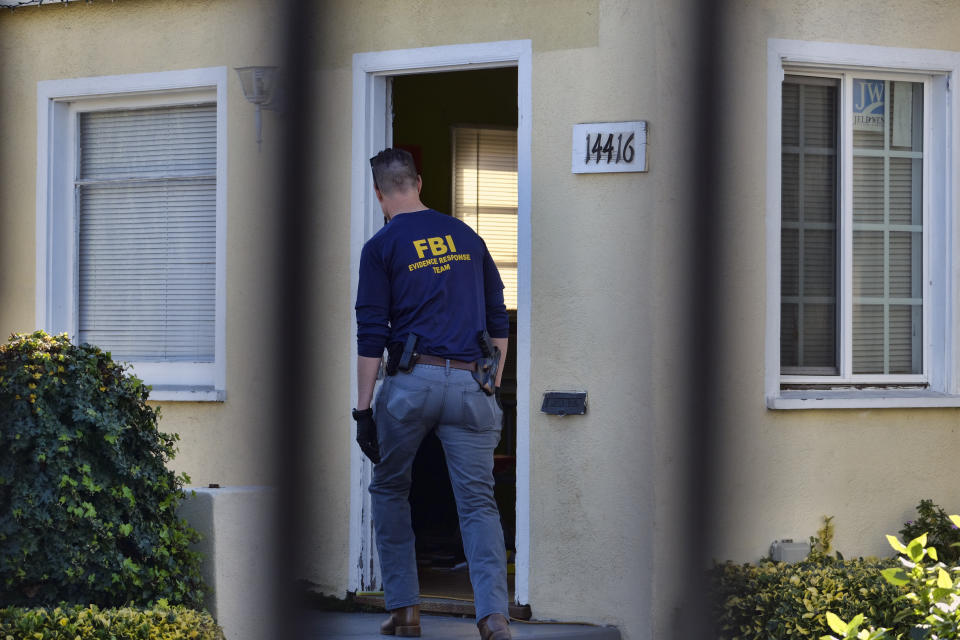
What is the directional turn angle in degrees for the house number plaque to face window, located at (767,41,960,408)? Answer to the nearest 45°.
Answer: approximately 135° to its left

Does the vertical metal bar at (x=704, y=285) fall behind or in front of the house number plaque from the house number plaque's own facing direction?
in front

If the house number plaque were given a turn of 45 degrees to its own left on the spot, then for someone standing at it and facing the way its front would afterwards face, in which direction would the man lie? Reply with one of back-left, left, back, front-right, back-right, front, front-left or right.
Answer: right

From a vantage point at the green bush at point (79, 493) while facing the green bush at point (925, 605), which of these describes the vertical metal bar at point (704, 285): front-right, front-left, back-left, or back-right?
front-right

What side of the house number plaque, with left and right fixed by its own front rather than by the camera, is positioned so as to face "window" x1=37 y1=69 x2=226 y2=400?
right

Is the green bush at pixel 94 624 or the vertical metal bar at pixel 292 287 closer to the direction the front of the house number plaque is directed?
the vertical metal bar

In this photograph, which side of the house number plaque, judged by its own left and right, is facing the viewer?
front

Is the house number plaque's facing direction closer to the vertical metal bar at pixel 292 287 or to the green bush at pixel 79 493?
the vertical metal bar

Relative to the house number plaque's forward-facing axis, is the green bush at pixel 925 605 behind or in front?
in front

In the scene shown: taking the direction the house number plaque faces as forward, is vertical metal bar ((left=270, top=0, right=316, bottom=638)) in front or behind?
in front

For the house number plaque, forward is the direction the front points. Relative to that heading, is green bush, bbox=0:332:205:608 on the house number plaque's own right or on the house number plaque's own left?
on the house number plaque's own right

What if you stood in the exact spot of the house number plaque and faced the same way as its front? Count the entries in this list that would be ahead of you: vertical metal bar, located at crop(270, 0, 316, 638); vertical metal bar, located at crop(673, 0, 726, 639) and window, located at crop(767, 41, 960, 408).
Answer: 2

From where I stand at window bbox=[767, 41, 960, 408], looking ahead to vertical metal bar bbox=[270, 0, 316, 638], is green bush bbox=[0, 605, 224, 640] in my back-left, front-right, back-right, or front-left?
front-right

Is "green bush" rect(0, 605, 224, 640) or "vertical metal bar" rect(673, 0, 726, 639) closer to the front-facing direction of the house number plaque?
the vertical metal bar

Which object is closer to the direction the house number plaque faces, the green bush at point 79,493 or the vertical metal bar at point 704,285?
the vertical metal bar
